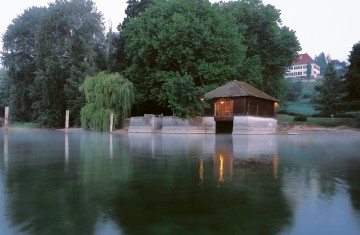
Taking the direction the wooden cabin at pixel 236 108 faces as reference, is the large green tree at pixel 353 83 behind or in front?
behind

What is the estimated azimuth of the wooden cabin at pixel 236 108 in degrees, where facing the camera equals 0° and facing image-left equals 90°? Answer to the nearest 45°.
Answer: approximately 45°
